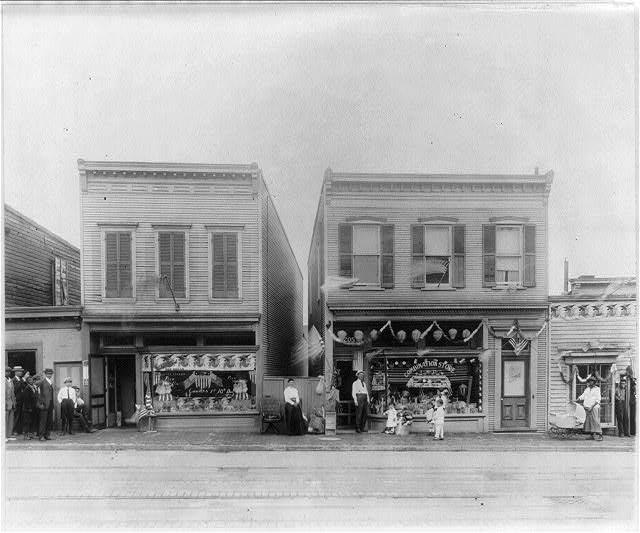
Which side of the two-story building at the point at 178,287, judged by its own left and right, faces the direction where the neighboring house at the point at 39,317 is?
right

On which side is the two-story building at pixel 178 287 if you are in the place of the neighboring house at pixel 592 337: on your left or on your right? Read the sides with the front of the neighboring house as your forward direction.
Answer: on your right

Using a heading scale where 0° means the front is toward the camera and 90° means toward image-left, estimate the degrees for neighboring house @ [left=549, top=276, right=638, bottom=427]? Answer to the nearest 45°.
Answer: approximately 0°

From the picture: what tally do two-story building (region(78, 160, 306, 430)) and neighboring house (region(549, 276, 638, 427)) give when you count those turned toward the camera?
2

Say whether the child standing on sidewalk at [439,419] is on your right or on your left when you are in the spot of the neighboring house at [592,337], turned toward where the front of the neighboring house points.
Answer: on your right

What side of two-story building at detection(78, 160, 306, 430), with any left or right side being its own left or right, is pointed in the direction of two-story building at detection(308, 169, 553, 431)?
left

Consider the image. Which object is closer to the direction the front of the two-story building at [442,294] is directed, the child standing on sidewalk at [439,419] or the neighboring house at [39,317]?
the child standing on sidewalk

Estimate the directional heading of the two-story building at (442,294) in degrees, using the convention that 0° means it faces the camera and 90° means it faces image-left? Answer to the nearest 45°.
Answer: approximately 0°

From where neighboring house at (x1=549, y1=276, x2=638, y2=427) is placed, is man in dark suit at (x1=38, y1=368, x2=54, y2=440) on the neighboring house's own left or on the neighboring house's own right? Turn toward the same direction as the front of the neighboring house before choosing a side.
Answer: on the neighboring house's own right
